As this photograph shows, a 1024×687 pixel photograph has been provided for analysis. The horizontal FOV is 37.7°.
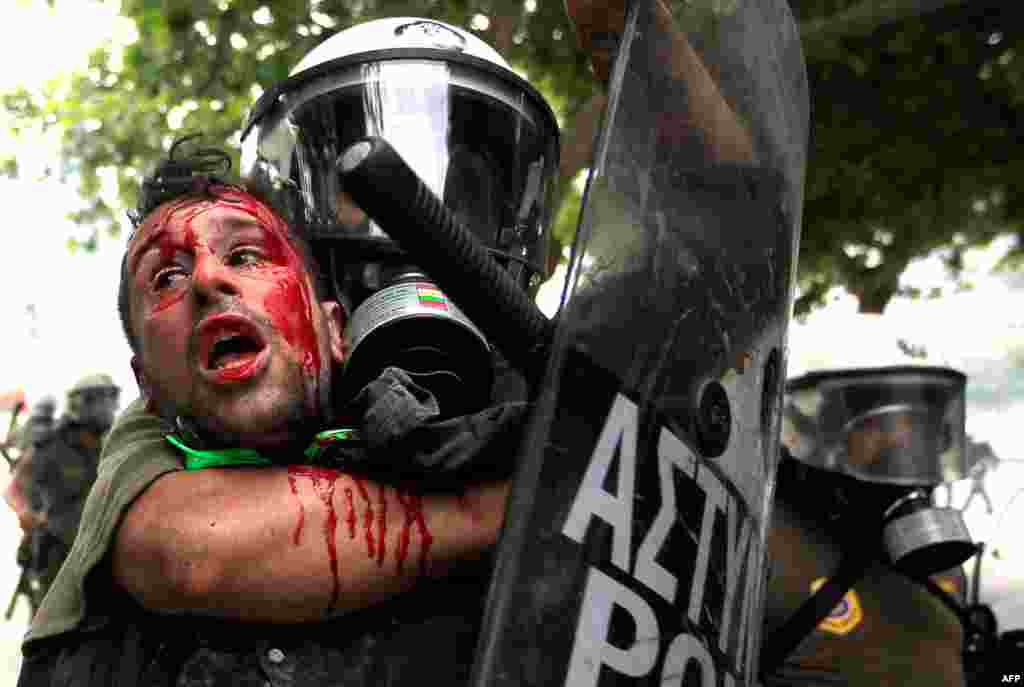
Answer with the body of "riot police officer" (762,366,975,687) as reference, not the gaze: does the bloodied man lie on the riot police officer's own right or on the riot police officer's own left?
on the riot police officer's own right

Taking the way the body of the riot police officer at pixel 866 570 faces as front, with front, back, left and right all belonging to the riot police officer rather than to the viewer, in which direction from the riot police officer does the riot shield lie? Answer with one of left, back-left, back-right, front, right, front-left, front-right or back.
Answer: front-right

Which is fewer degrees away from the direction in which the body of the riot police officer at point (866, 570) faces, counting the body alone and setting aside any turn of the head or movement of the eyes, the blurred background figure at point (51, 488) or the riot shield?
the riot shield

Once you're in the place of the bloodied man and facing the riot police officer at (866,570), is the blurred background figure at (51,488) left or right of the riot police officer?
left

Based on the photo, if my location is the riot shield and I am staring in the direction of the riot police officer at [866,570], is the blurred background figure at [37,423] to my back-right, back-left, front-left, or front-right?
front-left

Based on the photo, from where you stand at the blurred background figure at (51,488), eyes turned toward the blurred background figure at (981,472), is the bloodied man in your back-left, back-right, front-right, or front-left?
front-right

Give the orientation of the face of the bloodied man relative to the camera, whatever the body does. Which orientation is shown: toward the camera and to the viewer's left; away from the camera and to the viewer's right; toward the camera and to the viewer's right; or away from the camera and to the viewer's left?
toward the camera and to the viewer's left
